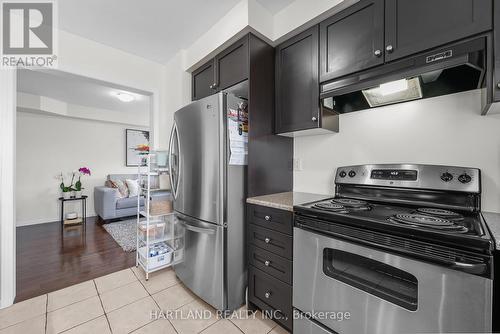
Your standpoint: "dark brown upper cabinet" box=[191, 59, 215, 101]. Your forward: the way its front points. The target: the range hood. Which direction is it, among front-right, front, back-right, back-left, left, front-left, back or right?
left

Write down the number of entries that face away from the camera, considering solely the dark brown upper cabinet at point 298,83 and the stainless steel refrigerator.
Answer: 0

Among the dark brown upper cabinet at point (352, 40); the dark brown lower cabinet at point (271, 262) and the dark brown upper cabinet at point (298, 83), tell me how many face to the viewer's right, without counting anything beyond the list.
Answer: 0

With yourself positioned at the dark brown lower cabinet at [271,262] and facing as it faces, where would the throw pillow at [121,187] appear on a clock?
The throw pillow is roughly at 3 o'clock from the dark brown lower cabinet.

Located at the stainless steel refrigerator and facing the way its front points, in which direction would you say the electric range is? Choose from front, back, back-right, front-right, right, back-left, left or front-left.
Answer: left

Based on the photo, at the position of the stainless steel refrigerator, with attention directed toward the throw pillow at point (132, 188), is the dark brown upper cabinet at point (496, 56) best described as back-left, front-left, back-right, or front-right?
back-right

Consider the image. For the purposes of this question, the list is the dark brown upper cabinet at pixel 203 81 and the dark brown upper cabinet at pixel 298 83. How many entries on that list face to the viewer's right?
0

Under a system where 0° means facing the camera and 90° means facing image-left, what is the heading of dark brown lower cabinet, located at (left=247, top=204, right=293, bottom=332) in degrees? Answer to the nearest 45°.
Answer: approximately 45°

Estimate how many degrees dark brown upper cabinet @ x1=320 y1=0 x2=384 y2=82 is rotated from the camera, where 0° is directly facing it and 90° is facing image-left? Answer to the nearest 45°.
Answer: approximately 45°

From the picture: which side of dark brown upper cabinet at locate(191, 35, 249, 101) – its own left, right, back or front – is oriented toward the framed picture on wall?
right

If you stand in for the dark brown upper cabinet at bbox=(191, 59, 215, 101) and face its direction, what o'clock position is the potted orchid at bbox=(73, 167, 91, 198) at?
The potted orchid is roughly at 3 o'clock from the dark brown upper cabinet.

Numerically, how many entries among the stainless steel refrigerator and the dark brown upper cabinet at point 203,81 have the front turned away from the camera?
0

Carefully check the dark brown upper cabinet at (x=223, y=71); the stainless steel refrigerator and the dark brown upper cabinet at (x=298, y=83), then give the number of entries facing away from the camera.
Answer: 0

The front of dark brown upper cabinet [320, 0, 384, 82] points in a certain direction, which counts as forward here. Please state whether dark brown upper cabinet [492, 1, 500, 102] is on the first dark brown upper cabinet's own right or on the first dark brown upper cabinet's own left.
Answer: on the first dark brown upper cabinet's own left

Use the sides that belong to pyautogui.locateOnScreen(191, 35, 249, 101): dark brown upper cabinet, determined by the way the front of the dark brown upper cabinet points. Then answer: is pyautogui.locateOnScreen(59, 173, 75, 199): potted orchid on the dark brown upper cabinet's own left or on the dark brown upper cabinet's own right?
on the dark brown upper cabinet's own right

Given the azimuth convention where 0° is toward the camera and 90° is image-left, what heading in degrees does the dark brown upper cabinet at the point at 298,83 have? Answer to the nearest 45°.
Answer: approximately 45°

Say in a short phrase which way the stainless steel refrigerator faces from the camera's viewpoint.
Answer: facing the viewer and to the left of the viewer

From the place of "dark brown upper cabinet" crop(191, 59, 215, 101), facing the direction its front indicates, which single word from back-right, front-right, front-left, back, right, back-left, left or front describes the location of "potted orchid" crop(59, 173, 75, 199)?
right
